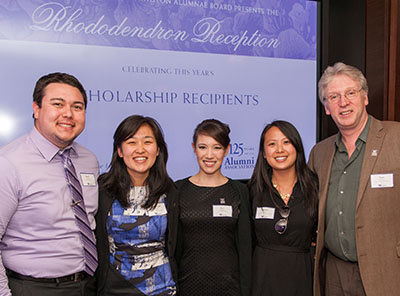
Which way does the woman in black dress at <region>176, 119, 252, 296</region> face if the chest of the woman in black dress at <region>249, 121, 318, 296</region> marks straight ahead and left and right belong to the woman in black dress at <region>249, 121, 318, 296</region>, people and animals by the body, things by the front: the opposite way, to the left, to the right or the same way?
the same way

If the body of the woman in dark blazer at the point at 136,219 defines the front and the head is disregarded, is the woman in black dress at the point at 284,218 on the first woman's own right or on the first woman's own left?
on the first woman's own left

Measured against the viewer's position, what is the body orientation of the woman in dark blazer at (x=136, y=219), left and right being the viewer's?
facing the viewer

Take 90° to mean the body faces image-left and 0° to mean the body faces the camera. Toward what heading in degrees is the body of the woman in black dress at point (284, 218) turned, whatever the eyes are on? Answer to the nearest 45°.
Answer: approximately 0°

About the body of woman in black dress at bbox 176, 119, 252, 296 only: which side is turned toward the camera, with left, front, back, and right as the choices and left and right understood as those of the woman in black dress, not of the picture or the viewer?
front

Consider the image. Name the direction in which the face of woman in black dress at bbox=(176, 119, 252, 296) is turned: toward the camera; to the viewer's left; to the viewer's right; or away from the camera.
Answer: toward the camera

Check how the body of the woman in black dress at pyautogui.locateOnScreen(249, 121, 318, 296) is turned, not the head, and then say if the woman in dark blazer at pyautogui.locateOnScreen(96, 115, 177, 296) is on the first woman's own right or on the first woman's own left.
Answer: on the first woman's own right

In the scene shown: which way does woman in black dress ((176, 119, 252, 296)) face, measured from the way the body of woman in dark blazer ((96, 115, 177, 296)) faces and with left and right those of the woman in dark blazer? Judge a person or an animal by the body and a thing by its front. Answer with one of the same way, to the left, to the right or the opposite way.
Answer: the same way

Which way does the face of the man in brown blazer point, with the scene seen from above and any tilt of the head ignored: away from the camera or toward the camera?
toward the camera

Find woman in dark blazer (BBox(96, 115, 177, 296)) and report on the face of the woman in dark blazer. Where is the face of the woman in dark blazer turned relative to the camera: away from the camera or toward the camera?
toward the camera

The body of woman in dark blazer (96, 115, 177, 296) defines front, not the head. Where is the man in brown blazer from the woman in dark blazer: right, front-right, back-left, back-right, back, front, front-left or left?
left

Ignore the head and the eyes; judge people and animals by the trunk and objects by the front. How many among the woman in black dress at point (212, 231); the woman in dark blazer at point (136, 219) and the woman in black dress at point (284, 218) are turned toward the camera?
3
